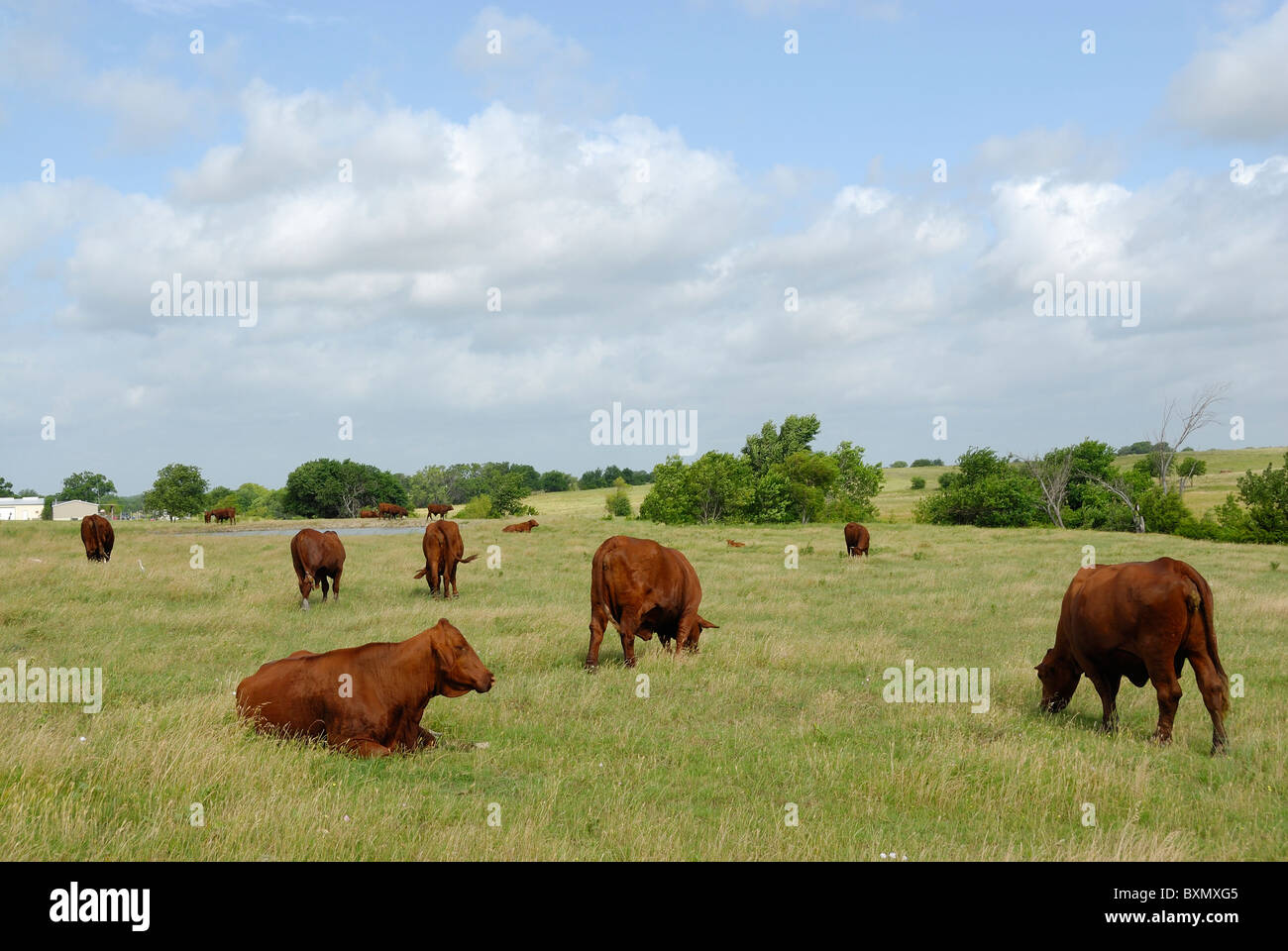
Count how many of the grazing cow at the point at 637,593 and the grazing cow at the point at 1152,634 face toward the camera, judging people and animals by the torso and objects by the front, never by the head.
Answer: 0

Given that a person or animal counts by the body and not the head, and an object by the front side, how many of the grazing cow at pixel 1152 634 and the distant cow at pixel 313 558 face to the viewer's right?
0

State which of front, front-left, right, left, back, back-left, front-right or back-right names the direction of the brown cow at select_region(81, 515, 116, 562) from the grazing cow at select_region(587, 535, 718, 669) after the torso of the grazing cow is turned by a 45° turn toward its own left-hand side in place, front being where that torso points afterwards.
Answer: front-left

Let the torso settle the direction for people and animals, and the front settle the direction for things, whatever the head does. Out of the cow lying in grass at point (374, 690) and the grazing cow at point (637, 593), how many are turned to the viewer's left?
0

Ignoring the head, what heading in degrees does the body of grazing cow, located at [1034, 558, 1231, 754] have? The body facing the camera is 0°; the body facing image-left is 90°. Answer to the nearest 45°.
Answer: approximately 135°

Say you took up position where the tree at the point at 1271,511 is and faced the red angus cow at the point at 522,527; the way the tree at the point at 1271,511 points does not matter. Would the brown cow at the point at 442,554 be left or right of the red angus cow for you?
left

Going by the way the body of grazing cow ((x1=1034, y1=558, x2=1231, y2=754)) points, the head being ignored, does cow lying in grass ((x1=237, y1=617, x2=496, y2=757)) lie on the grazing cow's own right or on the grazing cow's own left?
on the grazing cow's own left

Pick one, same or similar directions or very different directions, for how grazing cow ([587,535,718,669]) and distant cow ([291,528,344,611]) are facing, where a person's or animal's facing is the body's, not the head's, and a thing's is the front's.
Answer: very different directions
